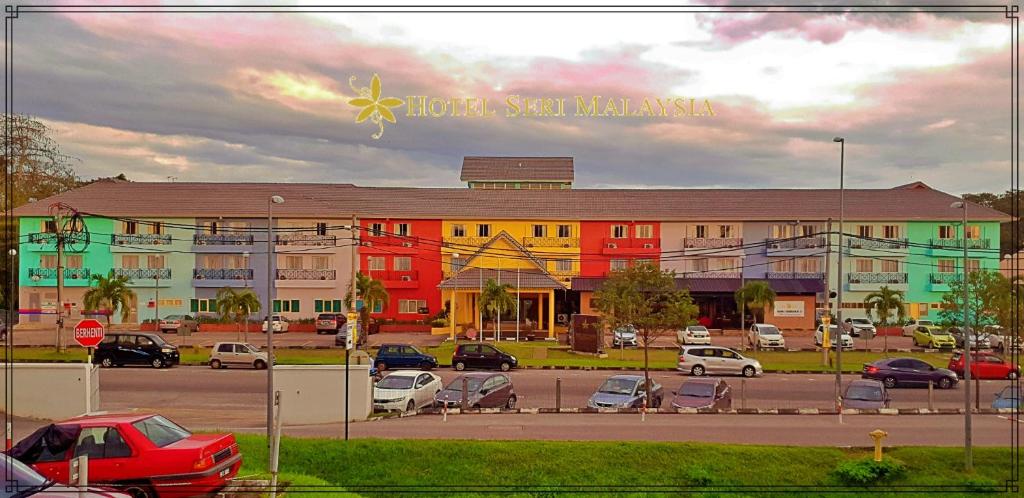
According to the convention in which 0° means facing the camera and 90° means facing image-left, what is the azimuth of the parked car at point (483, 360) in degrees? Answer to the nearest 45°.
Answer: approximately 270°

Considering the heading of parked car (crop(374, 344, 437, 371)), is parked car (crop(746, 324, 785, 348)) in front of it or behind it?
in front

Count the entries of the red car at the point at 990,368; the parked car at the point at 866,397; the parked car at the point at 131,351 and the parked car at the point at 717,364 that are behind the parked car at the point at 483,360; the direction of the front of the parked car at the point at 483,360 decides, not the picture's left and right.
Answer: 1

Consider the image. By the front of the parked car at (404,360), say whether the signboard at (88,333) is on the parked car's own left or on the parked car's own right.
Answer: on the parked car's own right

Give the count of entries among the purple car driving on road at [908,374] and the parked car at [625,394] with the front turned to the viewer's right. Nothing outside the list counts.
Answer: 1

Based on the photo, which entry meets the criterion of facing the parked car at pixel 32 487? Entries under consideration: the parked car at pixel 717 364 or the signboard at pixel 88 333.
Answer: the signboard

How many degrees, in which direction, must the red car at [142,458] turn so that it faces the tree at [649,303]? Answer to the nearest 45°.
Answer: approximately 90° to its right

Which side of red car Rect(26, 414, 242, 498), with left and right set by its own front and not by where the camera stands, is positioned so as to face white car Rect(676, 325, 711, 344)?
right

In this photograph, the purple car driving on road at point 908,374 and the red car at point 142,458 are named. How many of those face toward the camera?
0

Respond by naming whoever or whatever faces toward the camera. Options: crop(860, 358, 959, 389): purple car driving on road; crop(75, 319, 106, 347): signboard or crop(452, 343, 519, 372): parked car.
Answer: the signboard

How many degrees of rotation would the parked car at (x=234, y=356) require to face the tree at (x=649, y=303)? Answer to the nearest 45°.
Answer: approximately 45° to its right

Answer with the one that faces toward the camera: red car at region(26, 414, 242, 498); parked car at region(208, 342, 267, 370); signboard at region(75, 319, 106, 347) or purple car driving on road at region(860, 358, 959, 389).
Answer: the signboard
